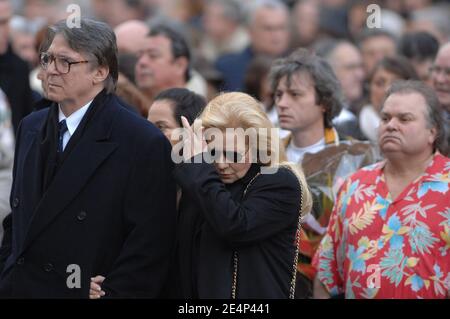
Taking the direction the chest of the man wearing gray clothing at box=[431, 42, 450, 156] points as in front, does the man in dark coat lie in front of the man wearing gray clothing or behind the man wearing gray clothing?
in front

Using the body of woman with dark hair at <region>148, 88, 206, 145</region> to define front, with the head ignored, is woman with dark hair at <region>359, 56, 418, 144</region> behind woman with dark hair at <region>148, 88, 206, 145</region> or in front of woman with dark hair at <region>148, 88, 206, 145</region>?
behind

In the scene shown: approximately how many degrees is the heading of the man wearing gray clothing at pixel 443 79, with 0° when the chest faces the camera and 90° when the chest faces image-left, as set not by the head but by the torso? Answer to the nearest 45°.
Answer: approximately 45°

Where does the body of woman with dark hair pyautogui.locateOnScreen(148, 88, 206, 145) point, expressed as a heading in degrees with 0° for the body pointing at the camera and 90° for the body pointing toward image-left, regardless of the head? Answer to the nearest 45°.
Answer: approximately 45°

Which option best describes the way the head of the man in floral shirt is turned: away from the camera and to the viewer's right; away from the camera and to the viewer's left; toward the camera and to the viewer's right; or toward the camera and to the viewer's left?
toward the camera and to the viewer's left

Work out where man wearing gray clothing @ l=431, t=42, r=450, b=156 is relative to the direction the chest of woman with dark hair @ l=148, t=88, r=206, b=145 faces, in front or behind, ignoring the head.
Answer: behind

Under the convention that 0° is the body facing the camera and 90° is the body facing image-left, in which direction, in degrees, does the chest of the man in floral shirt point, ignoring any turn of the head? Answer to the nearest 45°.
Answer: approximately 45°
